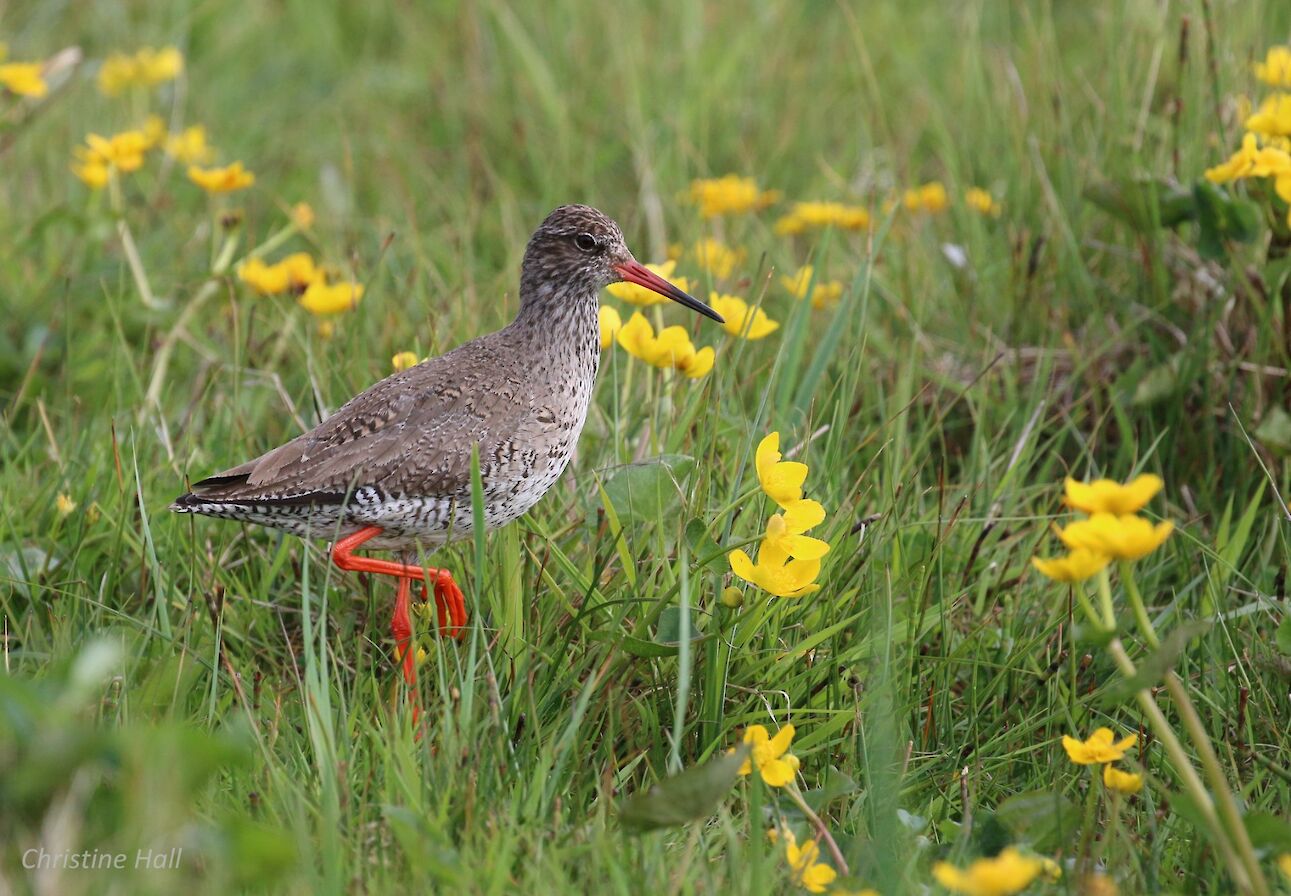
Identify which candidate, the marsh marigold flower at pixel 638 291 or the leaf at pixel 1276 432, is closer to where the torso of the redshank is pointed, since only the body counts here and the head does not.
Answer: the leaf

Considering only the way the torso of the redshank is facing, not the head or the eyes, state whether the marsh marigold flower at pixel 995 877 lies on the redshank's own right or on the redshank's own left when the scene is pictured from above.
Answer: on the redshank's own right

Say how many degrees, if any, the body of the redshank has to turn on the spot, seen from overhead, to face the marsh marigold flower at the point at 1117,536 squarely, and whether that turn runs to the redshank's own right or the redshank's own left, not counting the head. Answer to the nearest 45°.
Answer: approximately 45° to the redshank's own right

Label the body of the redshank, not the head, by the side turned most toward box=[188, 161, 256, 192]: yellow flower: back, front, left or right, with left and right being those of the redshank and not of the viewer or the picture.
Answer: left

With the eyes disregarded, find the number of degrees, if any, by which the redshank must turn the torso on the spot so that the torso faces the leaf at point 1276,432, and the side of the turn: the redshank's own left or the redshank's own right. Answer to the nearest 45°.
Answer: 0° — it already faces it

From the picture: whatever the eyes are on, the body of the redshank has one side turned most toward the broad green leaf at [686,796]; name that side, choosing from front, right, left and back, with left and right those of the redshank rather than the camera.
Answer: right

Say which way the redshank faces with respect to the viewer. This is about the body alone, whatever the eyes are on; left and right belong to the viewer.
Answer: facing to the right of the viewer

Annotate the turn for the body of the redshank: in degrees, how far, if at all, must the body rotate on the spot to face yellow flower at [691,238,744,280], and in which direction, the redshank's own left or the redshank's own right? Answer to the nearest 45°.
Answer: approximately 45° to the redshank's own left

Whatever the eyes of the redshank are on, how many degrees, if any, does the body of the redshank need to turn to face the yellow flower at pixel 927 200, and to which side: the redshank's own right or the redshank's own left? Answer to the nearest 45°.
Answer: approximately 45° to the redshank's own left

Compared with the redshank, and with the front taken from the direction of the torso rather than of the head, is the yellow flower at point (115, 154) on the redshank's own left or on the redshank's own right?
on the redshank's own left
